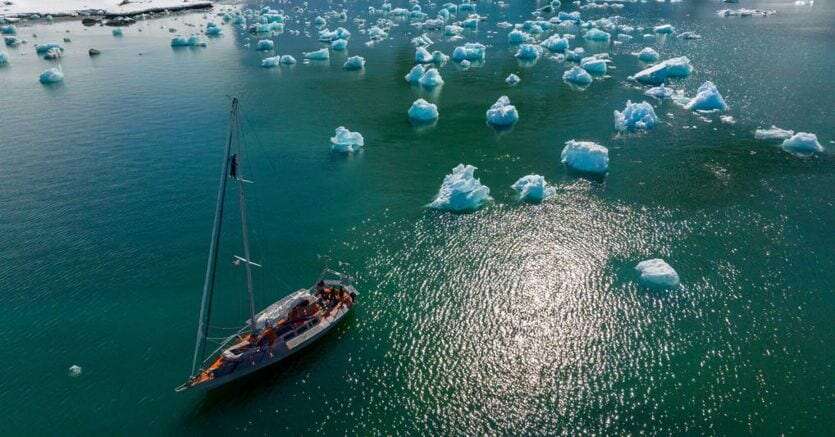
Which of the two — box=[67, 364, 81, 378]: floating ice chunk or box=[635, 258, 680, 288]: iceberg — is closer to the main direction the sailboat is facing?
the floating ice chunk

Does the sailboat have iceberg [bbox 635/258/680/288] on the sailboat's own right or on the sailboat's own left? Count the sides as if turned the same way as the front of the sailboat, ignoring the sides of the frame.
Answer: on the sailboat's own left

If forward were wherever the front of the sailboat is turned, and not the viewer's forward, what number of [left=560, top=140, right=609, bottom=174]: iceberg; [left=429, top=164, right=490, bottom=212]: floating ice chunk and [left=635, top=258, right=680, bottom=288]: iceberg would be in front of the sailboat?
0

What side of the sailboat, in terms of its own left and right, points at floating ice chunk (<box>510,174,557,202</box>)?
back

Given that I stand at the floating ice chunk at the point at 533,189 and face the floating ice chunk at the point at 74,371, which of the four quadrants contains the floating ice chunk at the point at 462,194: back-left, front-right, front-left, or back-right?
front-right

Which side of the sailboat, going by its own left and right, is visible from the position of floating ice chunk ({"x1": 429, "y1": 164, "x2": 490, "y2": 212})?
back

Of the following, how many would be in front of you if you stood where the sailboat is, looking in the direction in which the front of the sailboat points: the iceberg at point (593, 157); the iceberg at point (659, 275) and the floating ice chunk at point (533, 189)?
0

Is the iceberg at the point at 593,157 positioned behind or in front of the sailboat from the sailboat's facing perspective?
behind

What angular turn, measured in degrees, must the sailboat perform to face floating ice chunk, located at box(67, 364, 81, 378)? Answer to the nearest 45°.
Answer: approximately 45° to its right

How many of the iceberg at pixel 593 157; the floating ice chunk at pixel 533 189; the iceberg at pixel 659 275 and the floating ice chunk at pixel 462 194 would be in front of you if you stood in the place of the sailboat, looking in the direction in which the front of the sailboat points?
0

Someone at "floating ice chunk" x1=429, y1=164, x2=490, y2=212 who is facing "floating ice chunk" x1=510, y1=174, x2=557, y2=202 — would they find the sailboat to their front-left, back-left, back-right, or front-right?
back-right

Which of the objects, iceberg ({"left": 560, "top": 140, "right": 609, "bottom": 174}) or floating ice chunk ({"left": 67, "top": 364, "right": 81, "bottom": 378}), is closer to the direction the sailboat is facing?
the floating ice chunk
